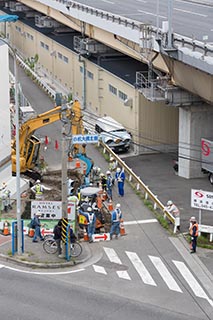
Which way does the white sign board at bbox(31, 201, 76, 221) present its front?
toward the camera

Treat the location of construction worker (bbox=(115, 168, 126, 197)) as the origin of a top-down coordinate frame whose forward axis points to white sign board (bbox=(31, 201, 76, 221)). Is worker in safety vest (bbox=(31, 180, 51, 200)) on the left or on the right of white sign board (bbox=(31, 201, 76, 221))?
right

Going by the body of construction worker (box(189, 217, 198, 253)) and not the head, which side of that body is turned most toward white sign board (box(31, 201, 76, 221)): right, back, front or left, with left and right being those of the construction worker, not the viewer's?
front

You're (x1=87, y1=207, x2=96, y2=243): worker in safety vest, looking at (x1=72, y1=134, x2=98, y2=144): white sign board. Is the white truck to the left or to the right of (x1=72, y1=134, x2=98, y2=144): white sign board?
right

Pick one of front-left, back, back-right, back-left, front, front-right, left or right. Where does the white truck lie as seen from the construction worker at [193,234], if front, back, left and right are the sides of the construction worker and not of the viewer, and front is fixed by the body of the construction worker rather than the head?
right

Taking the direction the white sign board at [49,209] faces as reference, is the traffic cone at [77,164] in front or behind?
behind

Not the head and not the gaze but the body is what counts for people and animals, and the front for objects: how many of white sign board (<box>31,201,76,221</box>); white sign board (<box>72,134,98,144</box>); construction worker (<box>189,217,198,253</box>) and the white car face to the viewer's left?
1

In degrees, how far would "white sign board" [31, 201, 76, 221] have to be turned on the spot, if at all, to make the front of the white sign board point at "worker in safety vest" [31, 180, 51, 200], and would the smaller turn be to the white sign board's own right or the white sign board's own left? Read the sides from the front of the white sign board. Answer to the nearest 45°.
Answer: approximately 180°

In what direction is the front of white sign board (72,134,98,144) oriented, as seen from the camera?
facing the viewer

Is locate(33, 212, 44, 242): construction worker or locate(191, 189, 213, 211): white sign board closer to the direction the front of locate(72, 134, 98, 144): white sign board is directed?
the construction worker

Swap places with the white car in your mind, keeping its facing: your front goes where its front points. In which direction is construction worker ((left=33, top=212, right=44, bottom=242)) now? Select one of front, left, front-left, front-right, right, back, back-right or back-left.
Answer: front-right

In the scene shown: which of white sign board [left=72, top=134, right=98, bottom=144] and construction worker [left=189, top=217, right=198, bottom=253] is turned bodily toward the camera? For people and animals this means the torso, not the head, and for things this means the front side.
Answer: the white sign board

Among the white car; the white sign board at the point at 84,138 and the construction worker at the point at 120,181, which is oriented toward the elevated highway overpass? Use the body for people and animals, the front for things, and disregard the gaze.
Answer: the white car

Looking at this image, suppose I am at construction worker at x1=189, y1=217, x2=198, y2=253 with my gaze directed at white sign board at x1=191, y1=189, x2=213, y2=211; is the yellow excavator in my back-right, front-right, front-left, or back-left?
front-left

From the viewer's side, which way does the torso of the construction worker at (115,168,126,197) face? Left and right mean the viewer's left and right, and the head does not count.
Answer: facing the viewer and to the left of the viewer

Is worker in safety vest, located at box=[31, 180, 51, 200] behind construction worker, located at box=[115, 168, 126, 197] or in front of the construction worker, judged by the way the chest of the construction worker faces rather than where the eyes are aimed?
in front
